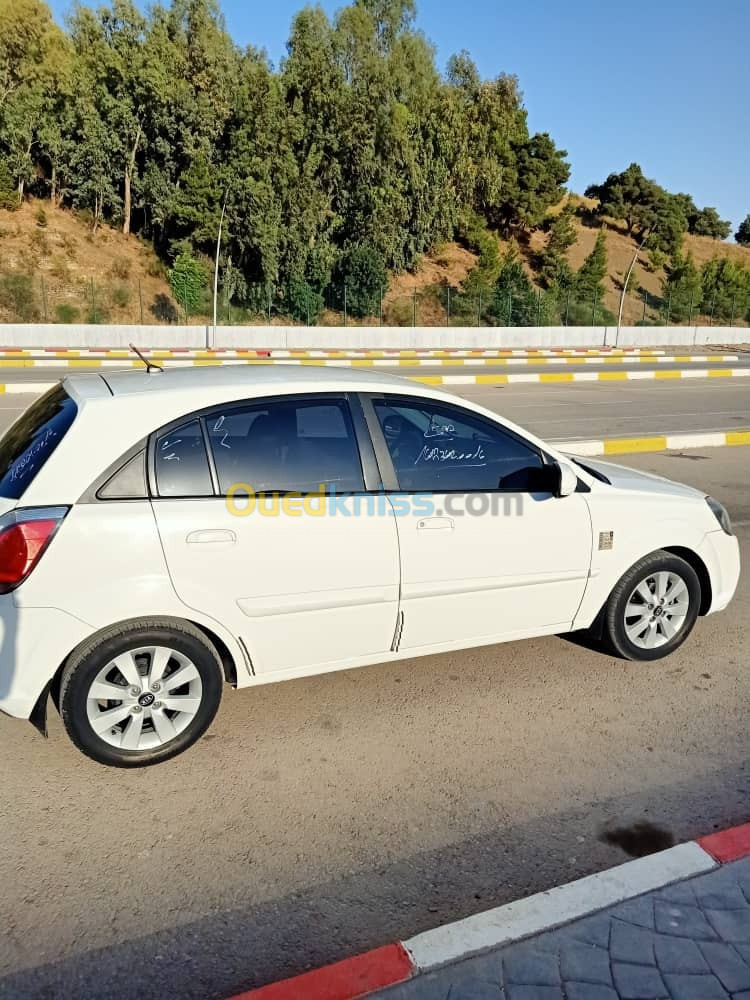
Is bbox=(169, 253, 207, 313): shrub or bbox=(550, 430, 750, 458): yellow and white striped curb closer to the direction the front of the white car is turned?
the yellow and white striped curb

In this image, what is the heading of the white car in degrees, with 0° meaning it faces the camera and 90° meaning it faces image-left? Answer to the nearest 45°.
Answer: approximately 225°

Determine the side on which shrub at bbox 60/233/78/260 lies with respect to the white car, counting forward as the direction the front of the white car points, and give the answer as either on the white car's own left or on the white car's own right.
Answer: on the white car's own left

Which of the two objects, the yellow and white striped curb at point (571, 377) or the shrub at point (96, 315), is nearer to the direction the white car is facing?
the yellow and white striped curb

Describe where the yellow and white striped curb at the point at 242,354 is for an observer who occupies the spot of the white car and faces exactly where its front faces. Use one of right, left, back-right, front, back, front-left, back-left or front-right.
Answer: front-left

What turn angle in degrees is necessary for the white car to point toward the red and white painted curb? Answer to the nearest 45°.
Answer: approximately 90° to its right

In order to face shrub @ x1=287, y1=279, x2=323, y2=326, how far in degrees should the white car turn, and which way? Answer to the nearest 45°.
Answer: approximately 45° to its left

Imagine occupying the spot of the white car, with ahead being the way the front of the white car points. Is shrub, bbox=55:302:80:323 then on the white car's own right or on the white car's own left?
on the white car's own left

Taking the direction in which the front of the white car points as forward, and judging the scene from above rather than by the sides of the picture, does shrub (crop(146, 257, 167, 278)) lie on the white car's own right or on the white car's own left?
on the white car's own left

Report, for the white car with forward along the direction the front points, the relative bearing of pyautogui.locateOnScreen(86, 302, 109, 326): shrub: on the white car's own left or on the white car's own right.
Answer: on the white car's own left
